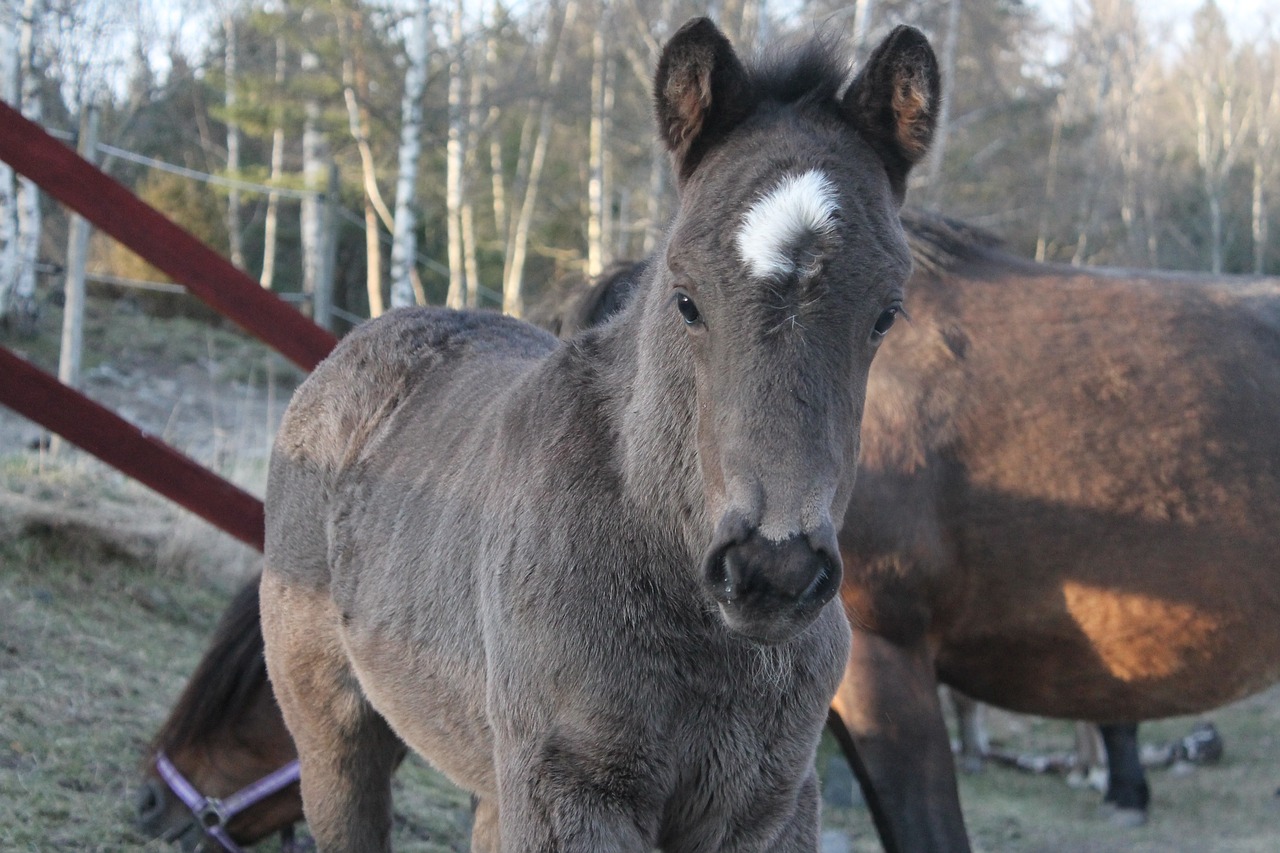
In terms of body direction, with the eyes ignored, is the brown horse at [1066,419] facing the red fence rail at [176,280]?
yes

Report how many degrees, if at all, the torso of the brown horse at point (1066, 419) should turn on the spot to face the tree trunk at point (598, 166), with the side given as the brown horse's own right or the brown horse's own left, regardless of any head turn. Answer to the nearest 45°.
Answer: approximately 90° to the brown horse's own right

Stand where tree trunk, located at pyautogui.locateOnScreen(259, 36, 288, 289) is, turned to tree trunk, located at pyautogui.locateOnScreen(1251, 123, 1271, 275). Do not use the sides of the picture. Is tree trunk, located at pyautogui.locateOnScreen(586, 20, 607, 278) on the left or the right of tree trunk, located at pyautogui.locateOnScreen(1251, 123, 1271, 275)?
right

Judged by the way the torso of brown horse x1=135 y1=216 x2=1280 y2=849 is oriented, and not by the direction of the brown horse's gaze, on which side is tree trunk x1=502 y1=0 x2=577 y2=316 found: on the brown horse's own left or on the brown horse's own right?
on the brown horse's own right

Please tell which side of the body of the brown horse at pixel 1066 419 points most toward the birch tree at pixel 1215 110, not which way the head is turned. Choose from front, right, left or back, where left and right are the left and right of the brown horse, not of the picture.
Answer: right

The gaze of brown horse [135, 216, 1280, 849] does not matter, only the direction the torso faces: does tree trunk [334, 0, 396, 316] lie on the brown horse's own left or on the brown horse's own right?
on the brown horse's own right

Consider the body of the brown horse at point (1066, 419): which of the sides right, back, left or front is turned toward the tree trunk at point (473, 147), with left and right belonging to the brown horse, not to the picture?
right

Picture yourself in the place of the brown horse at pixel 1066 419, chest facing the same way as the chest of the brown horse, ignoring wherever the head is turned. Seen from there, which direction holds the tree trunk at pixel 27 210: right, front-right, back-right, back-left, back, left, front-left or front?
front-right

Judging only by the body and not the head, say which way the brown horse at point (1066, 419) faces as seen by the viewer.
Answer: to the viewer's left
